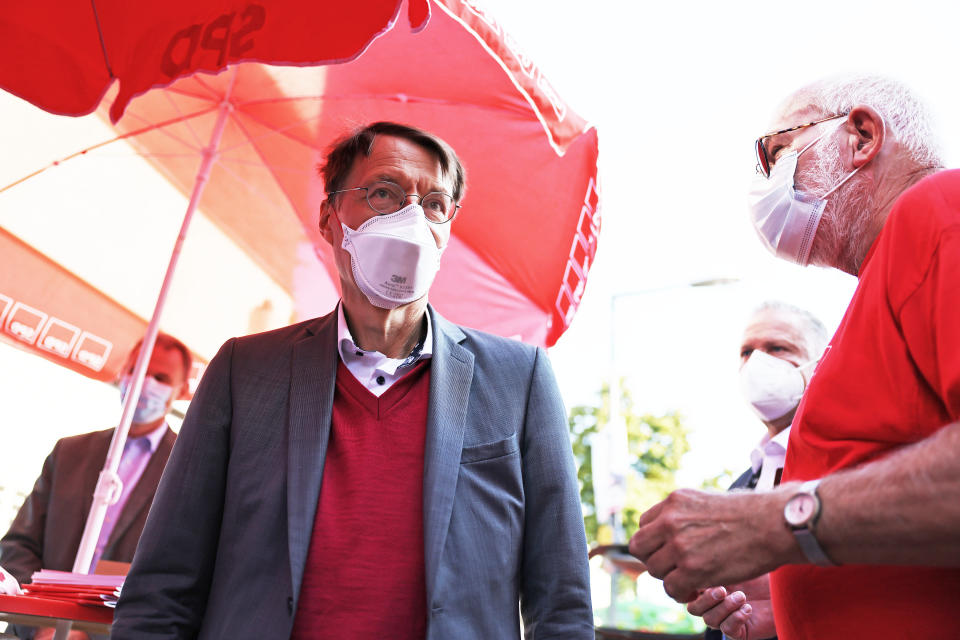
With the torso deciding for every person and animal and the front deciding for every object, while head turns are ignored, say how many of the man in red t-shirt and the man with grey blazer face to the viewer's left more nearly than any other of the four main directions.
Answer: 1

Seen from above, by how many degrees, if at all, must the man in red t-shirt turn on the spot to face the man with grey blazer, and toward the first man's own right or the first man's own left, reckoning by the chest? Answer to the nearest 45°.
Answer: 0° — they already face them

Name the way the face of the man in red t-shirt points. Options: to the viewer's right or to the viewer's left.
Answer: to the viewer's left

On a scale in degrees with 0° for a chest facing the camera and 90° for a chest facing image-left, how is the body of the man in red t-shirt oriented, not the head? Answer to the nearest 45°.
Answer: approximately 90°

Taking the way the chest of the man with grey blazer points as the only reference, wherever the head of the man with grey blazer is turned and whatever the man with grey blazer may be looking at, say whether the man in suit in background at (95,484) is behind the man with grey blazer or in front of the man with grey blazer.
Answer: behind

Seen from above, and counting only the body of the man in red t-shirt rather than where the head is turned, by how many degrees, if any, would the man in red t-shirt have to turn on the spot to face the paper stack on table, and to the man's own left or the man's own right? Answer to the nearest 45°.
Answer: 0° — they already face it
